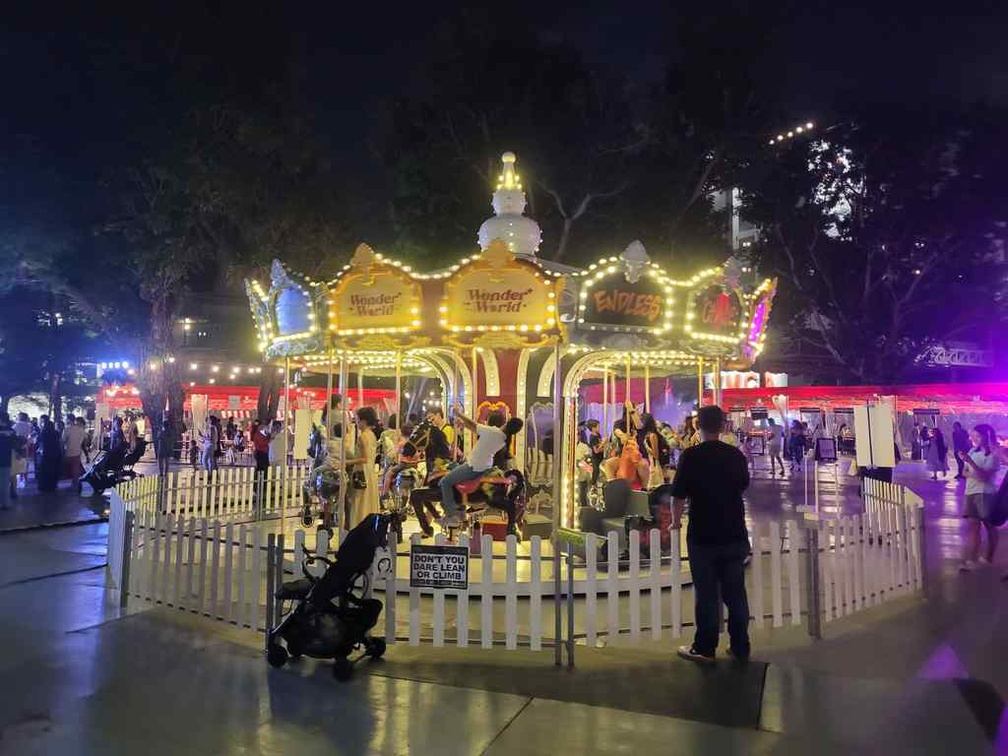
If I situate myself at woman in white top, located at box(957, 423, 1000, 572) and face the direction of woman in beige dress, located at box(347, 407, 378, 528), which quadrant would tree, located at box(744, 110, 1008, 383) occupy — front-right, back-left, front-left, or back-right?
back-right

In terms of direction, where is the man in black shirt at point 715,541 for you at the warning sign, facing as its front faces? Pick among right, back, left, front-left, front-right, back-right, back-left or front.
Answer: left

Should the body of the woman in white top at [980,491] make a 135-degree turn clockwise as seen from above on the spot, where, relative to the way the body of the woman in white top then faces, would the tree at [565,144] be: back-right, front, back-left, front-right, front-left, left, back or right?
front-left

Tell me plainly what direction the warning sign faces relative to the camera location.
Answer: facing the viewer

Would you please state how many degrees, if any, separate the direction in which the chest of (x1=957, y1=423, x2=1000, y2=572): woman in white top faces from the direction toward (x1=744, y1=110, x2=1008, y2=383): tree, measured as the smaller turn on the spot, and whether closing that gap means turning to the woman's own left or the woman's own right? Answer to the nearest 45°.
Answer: approximately 135° to the woman's own right

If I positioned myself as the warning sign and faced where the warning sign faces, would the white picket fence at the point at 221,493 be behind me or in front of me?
behind

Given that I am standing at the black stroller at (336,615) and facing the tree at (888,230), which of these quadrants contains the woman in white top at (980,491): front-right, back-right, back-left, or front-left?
front-right

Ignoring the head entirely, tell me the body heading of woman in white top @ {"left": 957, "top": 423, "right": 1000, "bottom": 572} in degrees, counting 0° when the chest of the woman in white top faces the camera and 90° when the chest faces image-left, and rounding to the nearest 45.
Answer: approximately 45°

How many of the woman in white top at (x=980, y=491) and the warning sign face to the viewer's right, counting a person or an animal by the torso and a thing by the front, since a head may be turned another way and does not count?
0

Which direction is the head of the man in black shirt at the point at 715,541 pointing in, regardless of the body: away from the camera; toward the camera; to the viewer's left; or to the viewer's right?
away from the camera

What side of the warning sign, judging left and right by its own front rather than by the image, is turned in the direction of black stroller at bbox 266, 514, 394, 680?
right

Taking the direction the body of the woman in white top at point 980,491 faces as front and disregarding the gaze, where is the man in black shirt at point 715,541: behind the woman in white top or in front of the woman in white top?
in front

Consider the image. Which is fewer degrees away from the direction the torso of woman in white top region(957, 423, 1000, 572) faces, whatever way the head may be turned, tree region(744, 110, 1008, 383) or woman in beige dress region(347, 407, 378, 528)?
the woman in beige dress
